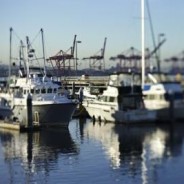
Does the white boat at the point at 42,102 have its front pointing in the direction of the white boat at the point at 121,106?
no

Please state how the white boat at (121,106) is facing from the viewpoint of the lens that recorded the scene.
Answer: facing away from the viewer and to the left of the viewer

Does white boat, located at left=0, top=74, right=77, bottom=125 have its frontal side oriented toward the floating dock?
no

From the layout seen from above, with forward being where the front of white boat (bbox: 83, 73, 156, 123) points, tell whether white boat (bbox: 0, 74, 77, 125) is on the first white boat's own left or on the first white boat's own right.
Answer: on the first white boat's own left

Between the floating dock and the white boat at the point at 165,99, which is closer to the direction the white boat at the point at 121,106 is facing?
the floating dock

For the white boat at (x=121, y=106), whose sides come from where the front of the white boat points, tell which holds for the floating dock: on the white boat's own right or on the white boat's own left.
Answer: on the white boat's own left
